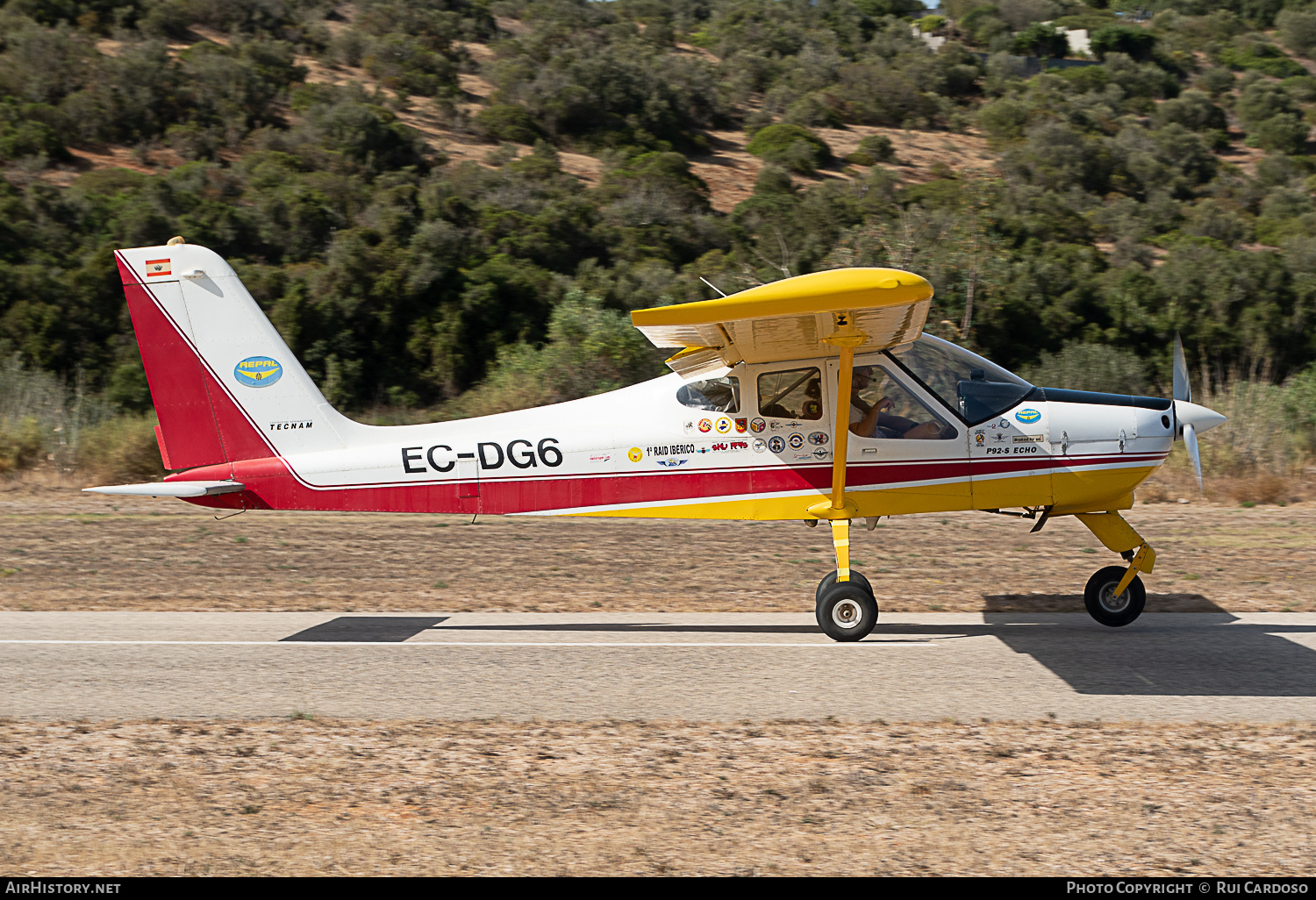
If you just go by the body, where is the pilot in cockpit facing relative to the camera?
to the viewer's right

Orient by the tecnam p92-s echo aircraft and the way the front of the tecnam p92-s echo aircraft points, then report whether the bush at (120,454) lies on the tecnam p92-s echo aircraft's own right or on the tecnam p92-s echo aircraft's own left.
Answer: on the tecnam p92-s echo aircraft's own left

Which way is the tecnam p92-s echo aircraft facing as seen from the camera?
to the viewer's right

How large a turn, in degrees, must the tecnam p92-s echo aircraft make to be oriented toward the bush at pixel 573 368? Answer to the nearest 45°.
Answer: approximately 90° to its left

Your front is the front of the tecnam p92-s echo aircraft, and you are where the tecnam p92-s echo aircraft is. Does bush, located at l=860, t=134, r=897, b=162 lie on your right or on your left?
on your left

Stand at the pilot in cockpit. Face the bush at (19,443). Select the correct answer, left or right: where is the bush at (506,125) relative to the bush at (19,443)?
right

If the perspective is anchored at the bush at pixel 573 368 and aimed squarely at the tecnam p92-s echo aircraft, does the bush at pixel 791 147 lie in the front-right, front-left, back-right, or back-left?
back-left

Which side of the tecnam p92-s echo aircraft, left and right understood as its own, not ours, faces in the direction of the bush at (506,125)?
left

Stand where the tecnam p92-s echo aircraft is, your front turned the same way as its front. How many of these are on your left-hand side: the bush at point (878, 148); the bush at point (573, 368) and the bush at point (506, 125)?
3

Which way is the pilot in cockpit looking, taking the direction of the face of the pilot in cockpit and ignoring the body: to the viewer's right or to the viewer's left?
to the viewer's right

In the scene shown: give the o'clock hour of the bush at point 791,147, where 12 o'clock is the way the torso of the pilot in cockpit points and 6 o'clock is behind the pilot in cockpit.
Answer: The bush is roughly at 9 o'clock from the pilot in cockpit.
